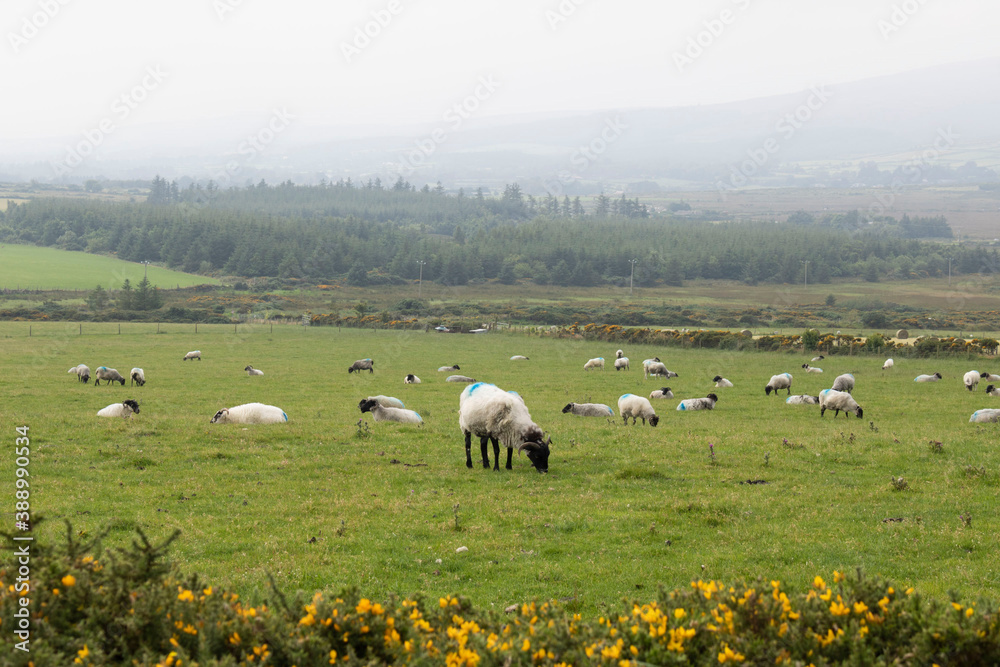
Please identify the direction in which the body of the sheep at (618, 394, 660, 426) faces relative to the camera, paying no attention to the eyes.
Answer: to the viewer's right

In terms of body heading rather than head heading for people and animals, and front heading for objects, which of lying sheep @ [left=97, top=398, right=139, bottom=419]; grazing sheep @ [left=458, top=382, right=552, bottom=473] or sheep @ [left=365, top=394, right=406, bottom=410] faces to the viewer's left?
the sheep

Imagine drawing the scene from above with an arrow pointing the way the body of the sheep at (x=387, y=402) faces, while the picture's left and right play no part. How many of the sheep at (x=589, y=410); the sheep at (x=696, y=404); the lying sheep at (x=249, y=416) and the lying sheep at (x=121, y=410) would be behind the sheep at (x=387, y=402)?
2

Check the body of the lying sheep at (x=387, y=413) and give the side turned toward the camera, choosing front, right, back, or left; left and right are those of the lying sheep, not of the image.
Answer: left

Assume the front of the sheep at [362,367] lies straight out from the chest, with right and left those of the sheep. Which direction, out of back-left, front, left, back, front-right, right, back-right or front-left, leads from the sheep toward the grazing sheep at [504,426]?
left

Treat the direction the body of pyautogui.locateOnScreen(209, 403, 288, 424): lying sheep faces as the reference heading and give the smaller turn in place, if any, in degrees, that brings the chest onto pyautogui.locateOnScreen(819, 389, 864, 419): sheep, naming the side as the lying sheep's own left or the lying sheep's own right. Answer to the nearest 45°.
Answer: approximately 180°

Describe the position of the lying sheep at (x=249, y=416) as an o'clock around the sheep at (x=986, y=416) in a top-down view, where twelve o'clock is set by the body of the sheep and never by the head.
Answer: The lying sheep is roughly at 6 o'clock from the sheep.

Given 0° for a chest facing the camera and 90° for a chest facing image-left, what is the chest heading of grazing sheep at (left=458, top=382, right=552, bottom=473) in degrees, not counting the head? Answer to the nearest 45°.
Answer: approximately 315°

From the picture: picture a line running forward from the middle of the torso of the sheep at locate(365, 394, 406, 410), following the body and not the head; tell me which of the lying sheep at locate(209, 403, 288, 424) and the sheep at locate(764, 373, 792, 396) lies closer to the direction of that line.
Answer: the lying sheep

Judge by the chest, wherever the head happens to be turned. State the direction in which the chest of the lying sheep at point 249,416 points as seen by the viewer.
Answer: to the viewer's left

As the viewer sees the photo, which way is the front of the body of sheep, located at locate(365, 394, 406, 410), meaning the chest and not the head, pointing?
to the viewer's left

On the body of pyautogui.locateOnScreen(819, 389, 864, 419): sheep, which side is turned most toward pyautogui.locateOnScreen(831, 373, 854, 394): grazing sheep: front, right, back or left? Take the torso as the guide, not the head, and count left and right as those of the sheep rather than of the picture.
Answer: left

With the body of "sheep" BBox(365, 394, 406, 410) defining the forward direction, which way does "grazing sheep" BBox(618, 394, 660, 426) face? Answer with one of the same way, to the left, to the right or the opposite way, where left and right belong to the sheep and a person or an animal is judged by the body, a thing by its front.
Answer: the opposite way

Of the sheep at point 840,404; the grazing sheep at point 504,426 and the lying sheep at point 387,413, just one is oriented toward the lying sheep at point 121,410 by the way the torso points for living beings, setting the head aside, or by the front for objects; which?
the lying sheep at point 387,413

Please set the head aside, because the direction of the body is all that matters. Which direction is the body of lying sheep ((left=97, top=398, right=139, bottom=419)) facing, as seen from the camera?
to the viewer's right

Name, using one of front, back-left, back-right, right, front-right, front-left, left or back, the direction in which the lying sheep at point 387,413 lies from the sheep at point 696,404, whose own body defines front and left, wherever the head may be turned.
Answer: back-right
